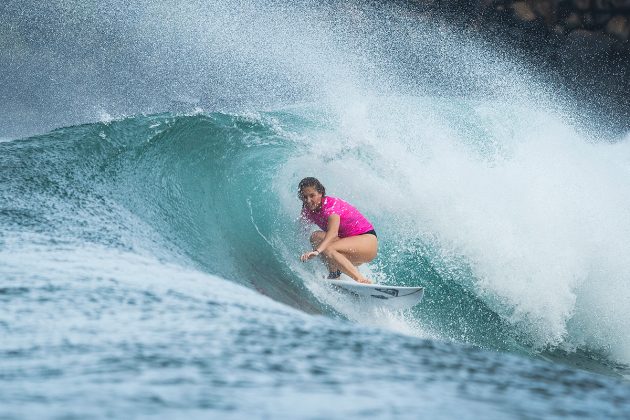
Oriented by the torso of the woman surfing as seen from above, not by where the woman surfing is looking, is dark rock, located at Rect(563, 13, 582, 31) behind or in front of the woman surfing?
behind

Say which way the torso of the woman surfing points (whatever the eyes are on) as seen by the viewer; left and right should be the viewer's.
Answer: facing the viewer and to the left of the viewer

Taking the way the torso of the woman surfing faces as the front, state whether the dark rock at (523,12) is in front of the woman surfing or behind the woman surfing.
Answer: behind

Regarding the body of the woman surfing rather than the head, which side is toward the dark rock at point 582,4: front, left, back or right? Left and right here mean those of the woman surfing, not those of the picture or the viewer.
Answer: back

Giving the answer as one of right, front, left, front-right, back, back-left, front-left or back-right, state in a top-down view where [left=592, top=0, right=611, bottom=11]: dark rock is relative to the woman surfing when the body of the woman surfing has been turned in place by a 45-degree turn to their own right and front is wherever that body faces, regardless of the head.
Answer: back-right

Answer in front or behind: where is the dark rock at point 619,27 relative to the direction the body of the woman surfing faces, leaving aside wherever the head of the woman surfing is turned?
behind
